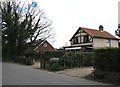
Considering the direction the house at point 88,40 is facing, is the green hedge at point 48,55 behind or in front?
in front

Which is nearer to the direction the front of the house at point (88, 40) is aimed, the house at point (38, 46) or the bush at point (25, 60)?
the bush

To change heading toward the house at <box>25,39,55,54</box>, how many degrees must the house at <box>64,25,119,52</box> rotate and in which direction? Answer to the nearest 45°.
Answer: approximately 45° to its right

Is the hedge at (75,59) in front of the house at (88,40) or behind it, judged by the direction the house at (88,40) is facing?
in front

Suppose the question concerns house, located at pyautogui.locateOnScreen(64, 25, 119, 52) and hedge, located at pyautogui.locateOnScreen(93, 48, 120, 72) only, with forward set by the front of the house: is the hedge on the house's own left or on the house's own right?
on the house's own left

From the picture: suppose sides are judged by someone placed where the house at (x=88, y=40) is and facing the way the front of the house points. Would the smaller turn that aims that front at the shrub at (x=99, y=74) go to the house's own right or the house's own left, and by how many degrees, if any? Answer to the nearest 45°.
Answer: approximately 45° to the house's own left

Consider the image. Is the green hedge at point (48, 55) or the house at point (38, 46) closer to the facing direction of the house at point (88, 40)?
the green hedge

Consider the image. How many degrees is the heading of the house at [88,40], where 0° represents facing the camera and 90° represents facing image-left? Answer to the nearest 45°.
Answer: approximately 45°
